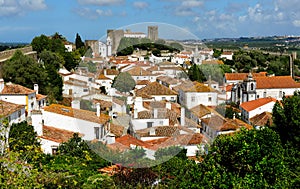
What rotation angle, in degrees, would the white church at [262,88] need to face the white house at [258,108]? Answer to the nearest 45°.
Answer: approximately 45° to its left

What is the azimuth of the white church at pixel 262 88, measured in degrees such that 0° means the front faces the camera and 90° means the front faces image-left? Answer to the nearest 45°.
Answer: approximately 45°
